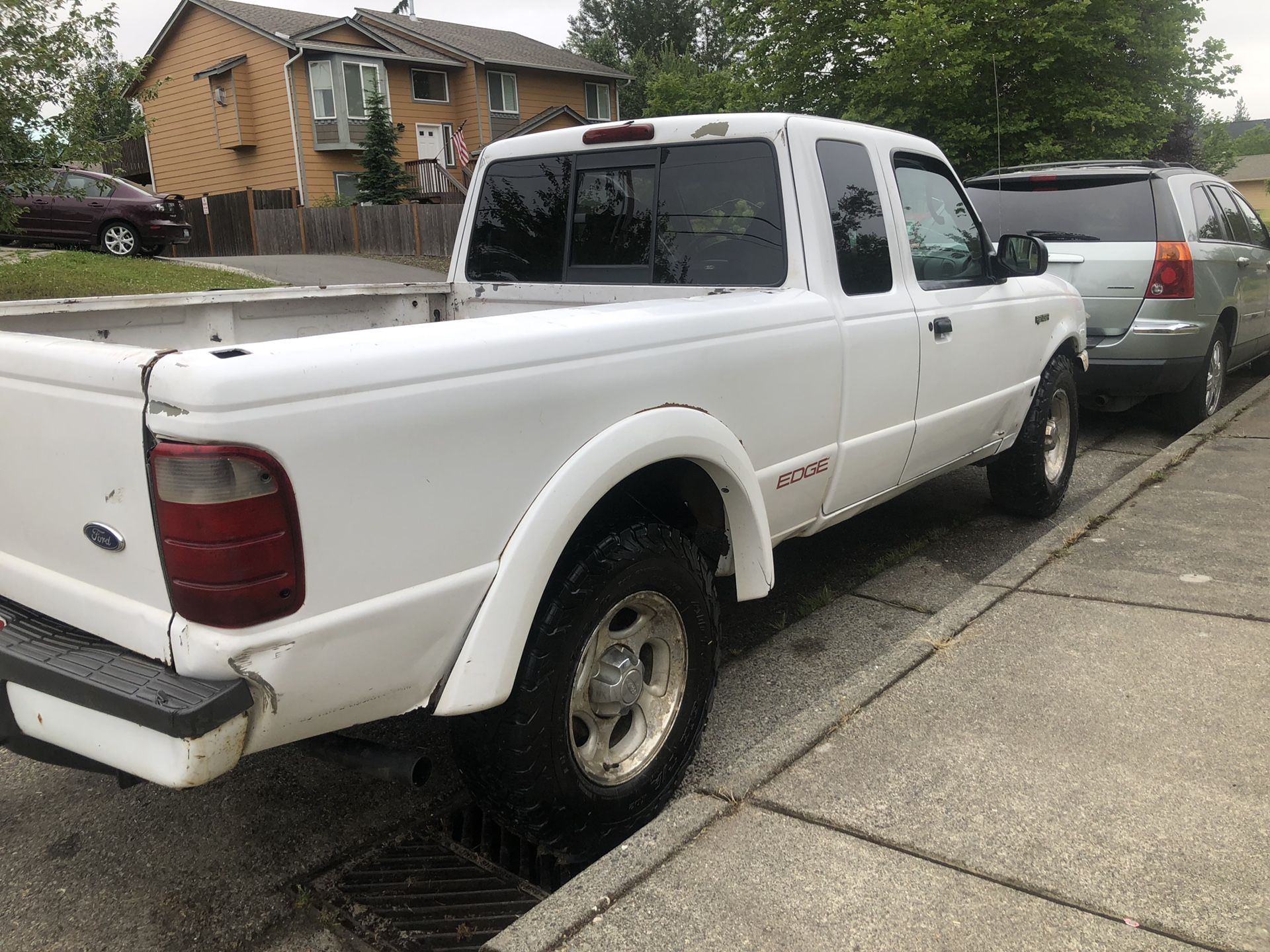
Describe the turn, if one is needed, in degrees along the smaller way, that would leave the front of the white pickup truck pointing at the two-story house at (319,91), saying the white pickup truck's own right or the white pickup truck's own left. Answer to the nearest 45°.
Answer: approximately 45° to the white pickup truck's own left

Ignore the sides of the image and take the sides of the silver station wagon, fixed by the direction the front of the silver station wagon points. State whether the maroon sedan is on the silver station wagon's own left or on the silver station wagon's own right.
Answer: on the silver station wagon's own left

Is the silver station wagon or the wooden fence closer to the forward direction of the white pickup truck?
the silver station wagon

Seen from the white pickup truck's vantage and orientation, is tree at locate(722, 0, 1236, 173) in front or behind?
in front

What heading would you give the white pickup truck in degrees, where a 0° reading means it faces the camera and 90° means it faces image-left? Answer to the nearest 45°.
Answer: approximately 225°

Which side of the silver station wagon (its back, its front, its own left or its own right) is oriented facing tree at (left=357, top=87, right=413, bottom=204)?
left

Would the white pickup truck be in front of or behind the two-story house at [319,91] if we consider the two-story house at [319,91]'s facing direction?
in front

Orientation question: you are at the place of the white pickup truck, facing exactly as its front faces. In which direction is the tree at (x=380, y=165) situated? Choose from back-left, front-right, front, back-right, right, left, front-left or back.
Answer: front-left

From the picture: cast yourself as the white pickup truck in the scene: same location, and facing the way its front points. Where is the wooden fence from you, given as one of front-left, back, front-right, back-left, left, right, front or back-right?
front-left

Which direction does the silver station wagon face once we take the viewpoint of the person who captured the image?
facing away from the viewer and to the right of the viewer

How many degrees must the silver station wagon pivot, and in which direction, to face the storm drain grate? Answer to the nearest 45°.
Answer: approximately 135° to its right

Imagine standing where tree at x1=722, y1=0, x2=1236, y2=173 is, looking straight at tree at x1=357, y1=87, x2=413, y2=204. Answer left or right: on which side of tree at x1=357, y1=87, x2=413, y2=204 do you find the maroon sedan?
left

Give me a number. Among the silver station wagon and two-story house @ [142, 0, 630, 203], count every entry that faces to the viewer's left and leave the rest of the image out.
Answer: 0
